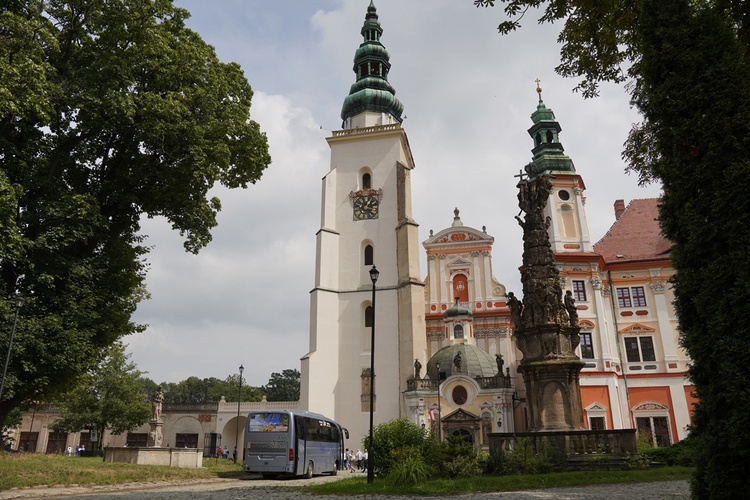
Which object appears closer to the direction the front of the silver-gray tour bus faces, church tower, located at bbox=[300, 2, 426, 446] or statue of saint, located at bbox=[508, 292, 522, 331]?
the church tower

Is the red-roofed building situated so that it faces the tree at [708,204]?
yes

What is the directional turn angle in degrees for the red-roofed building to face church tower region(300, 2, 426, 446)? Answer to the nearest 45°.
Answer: approximately 45° to its right

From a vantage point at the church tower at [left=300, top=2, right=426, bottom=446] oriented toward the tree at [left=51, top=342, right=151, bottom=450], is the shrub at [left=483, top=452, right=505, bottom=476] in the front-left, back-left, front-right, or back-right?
back-left

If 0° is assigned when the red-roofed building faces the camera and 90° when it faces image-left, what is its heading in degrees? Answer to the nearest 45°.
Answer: approximately 0°

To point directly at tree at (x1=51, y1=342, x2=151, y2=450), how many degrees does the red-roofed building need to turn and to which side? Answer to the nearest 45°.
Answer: approximately 90° to its right

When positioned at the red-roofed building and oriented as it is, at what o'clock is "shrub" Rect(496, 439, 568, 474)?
The shrub is roughly at 12 o'clock from the red-roofed building.
